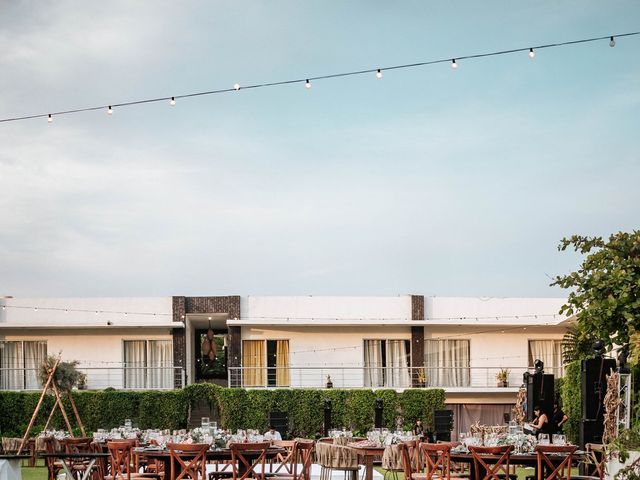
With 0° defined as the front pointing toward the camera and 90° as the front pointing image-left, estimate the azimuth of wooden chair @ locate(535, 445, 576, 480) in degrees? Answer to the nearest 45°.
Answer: approximately 180°

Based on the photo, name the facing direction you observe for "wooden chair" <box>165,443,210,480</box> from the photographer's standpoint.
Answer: facing away from the viewer

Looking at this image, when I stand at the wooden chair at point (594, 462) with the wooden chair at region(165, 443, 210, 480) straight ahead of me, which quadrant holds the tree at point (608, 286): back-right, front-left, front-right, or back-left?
back-right

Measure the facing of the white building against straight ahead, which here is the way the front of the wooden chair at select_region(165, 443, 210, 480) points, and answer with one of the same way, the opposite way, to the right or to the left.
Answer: the opposite way

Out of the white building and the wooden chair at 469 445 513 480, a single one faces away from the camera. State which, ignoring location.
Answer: the wooden chair

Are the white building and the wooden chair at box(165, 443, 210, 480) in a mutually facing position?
yes

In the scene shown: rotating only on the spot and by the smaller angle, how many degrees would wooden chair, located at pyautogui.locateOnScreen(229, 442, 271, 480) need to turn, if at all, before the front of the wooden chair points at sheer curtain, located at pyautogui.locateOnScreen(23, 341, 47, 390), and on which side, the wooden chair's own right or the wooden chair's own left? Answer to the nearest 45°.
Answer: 0° — it already faces it

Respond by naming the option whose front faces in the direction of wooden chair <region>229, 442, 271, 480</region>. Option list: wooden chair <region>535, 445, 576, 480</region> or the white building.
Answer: the white building

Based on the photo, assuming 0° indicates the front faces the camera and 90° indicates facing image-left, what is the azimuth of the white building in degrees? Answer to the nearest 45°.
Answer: approximately 0°

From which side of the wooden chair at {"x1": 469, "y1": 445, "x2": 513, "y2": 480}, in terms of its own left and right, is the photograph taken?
back

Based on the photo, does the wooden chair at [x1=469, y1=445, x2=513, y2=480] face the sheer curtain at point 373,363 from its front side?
yes

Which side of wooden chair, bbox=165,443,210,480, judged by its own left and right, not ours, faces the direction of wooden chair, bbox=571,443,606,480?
right
